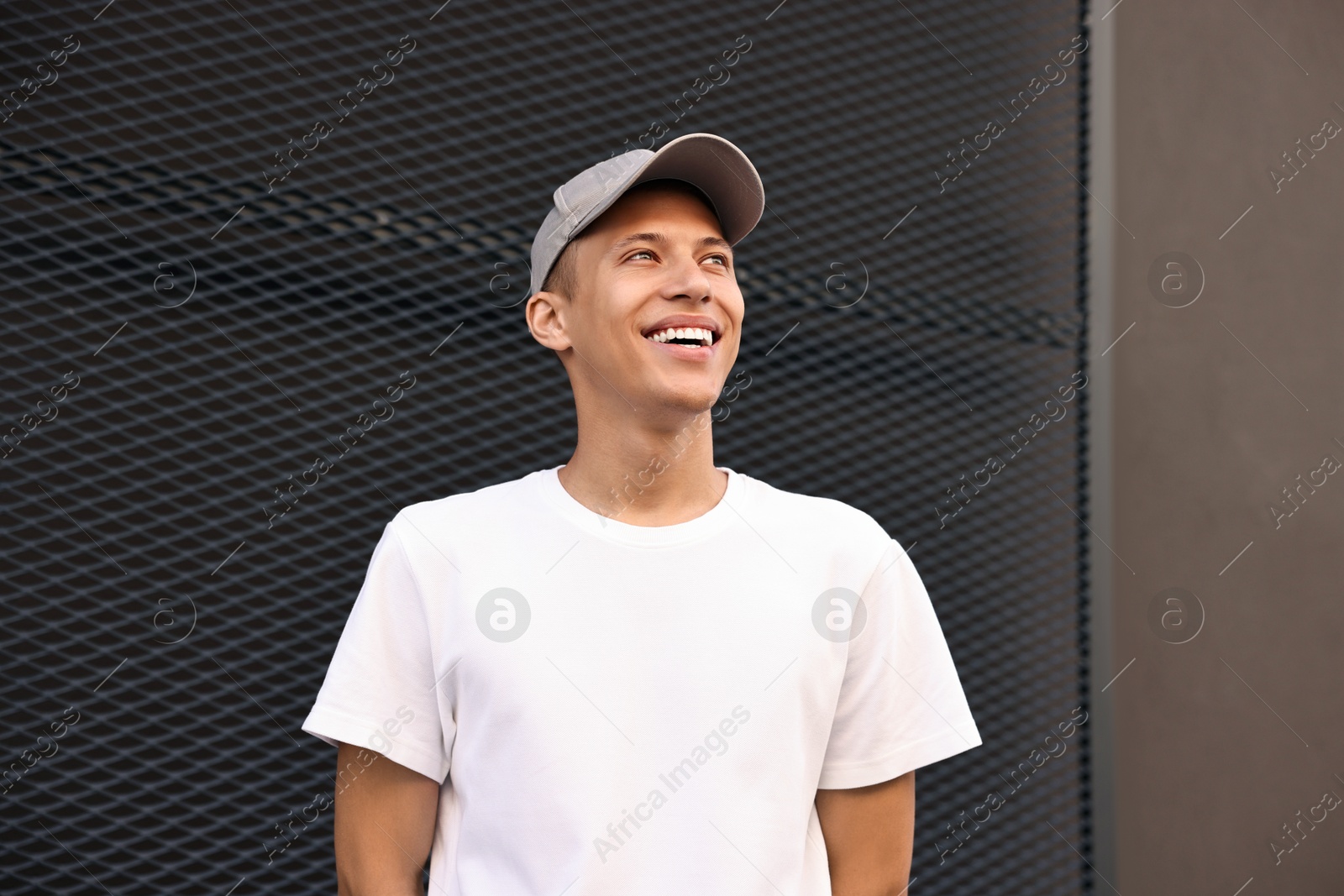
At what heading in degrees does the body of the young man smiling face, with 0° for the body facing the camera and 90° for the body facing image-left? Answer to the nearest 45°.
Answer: approximately 0°

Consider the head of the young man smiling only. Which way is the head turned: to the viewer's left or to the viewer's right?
to the viewer's right
